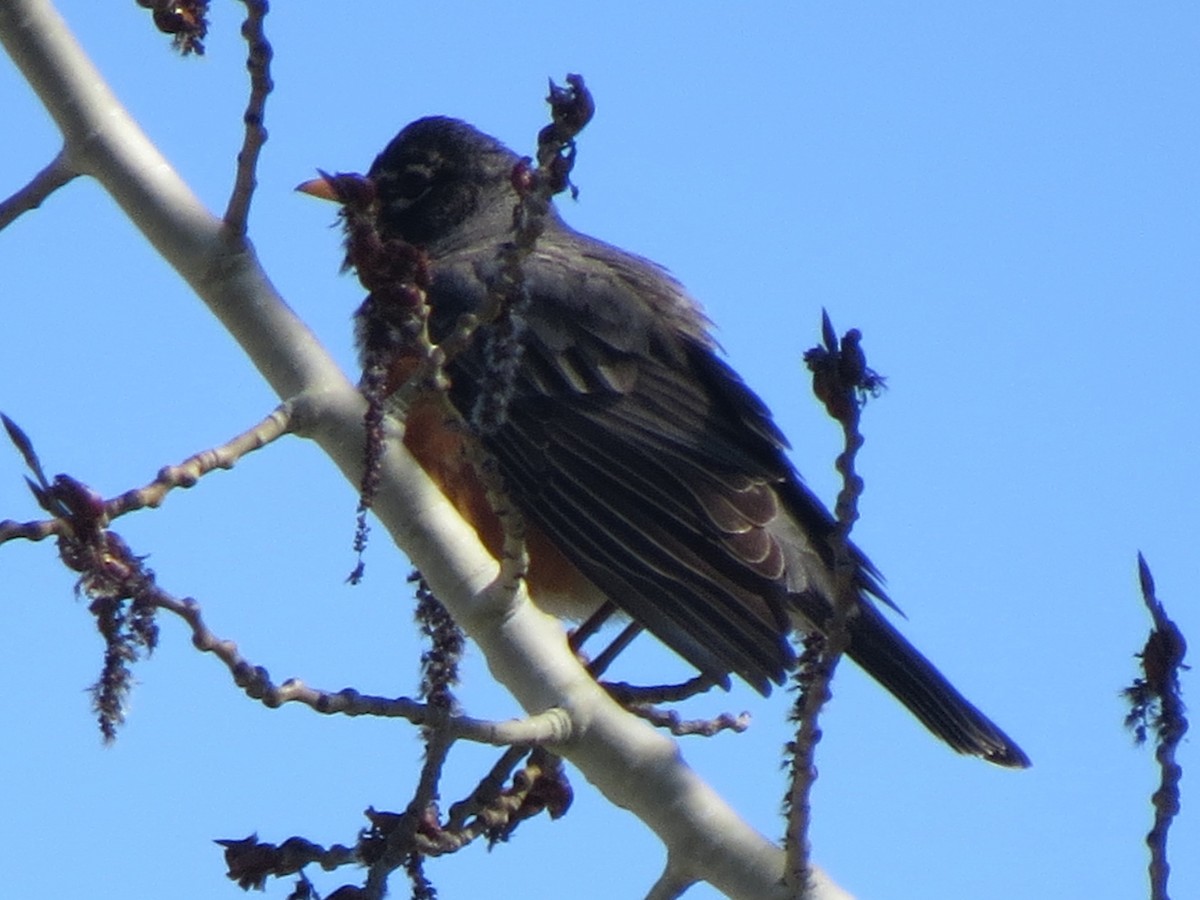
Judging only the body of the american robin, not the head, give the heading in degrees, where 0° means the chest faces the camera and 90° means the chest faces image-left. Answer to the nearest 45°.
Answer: approximately 90°

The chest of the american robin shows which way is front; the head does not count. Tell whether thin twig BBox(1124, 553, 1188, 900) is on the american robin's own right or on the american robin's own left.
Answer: on the american robin's own left

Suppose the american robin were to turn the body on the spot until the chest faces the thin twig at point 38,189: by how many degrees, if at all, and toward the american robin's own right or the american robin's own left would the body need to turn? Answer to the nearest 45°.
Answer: approximately 45° to the american robin's own left
